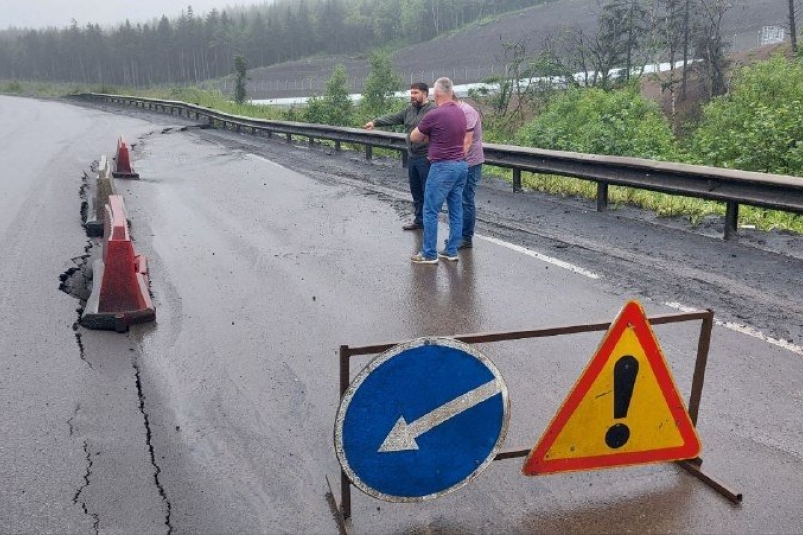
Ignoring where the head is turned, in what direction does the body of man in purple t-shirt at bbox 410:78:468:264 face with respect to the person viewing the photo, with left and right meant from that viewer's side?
facing away from the viewer and to the left of the viewer

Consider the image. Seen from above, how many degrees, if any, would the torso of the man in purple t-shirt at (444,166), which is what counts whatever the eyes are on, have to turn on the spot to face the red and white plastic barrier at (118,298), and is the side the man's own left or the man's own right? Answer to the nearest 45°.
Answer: approximately 90° to the man's own left

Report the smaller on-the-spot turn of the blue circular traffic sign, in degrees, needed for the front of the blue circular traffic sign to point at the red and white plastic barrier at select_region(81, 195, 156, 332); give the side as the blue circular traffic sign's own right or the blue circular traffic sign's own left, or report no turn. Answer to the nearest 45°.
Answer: approximately 135° to the blue circular traffic sign's own right

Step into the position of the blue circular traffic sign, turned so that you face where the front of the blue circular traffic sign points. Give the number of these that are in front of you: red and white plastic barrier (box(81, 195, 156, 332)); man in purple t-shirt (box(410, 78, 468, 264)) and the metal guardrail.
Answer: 0

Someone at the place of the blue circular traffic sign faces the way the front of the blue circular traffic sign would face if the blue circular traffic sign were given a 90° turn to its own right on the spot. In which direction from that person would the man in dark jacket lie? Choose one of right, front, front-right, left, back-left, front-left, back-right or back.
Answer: right

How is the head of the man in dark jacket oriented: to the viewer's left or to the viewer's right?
to the viewer's left

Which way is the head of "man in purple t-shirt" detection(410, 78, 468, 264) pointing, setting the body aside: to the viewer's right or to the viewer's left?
to the viewer's left

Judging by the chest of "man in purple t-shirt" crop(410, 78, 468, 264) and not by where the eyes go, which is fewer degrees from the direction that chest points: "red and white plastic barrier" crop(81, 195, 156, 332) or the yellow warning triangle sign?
the red and white plastic barrier

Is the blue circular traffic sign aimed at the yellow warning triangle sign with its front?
no

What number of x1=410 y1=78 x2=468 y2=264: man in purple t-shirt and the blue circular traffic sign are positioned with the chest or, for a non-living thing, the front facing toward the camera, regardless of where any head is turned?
1

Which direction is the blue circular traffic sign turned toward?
toward the camera

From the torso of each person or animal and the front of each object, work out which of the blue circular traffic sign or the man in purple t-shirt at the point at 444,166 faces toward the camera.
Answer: the blue circular traffic sign

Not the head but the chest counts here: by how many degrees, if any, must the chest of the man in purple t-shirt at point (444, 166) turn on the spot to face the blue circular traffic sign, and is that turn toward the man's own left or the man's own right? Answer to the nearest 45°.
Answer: approximately 135° to the man's own left

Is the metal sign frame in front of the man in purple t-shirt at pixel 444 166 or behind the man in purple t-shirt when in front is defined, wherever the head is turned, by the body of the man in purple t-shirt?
behind
